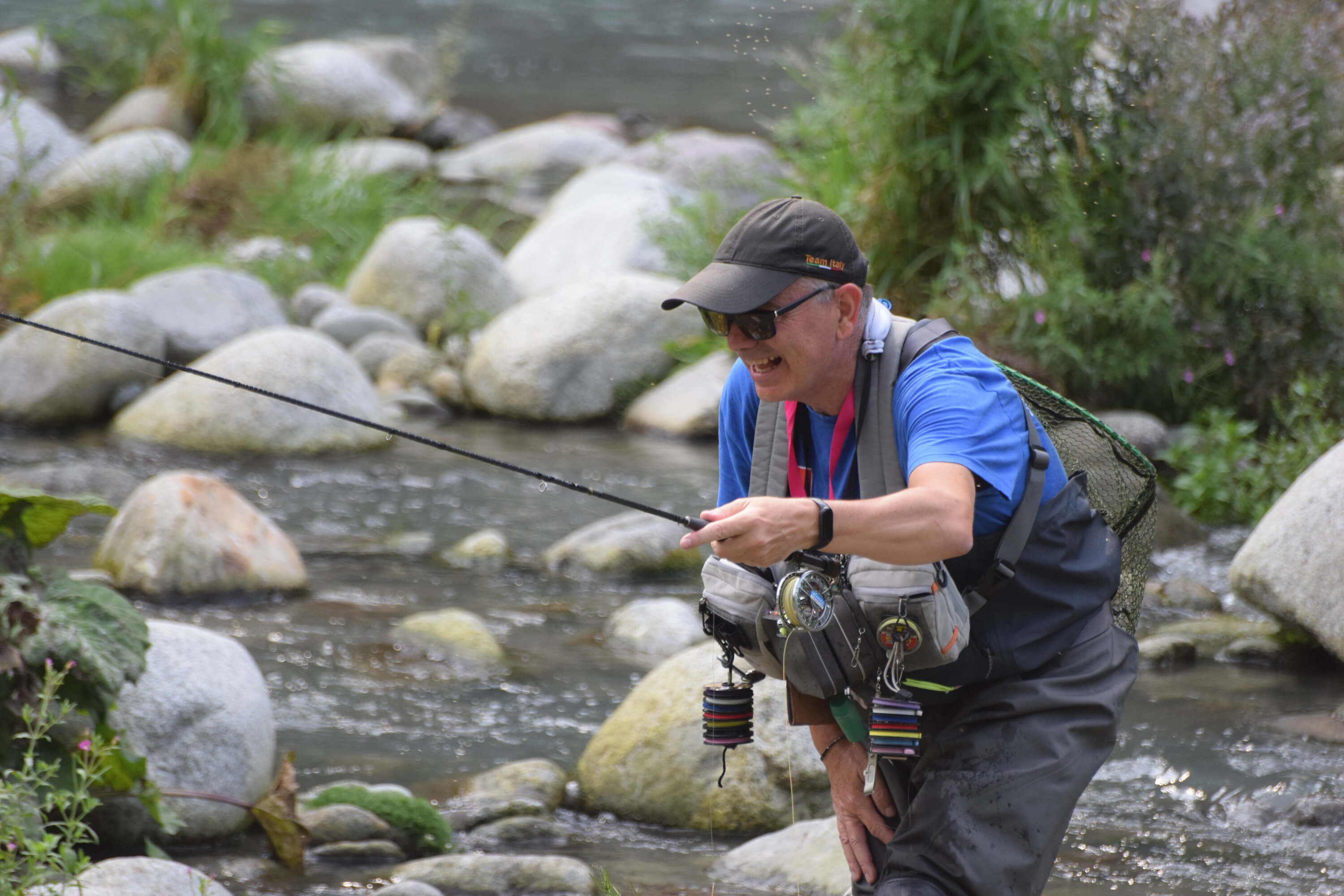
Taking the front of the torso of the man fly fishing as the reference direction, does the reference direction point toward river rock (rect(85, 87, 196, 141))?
no

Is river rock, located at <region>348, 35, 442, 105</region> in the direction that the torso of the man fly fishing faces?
no

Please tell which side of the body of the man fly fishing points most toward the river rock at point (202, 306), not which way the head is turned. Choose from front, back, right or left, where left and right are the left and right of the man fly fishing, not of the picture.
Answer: right

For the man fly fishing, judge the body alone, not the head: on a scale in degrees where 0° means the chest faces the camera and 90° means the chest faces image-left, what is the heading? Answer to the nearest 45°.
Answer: approximately 45°

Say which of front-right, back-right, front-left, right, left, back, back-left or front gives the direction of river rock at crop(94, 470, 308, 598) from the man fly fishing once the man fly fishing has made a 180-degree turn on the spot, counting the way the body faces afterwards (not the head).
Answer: left

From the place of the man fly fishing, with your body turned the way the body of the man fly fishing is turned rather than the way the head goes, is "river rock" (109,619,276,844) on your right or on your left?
on your right

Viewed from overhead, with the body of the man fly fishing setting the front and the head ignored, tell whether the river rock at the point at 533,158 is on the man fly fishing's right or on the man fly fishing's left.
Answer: on the man fly fishing's right

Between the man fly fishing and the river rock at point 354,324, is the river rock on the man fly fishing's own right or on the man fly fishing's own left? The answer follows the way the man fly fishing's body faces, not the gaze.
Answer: on the man fly fishing's own right

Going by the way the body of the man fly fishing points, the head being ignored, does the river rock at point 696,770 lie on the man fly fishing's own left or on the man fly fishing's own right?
on the man fly fishing's own right

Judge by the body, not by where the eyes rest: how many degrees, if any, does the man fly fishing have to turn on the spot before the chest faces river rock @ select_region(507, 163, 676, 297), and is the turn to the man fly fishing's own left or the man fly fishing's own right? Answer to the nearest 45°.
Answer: approximately 135° to the man fly fishing's own right

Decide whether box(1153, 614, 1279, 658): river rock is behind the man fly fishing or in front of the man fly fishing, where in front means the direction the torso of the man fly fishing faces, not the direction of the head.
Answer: behind

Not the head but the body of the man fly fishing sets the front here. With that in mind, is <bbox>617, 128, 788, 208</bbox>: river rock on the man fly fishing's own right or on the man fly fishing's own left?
on the man fly fishing's own right

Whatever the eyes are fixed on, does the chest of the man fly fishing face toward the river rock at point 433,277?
no

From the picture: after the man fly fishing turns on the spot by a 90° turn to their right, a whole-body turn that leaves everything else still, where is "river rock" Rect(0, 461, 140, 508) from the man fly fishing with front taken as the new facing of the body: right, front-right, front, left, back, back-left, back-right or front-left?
front

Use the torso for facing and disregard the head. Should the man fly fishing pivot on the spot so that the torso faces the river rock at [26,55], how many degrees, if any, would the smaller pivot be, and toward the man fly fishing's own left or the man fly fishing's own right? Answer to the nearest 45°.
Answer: approximately 90° to the man fly fishing's own right
